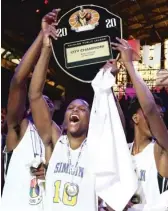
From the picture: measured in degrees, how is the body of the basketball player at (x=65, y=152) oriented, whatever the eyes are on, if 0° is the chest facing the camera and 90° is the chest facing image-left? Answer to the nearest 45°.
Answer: approximately 0°

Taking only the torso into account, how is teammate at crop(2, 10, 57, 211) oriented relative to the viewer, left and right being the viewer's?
facing the viewer and to the right of the viewer

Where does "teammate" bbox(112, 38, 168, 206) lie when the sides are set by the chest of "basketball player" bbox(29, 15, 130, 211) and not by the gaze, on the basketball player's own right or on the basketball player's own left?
on the basketball player's own left

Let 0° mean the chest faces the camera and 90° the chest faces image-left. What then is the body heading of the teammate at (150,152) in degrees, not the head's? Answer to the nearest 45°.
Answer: approximately 45°

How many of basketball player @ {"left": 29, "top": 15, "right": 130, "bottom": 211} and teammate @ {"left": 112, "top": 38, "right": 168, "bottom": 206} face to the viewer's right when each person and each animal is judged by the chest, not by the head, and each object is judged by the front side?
0
